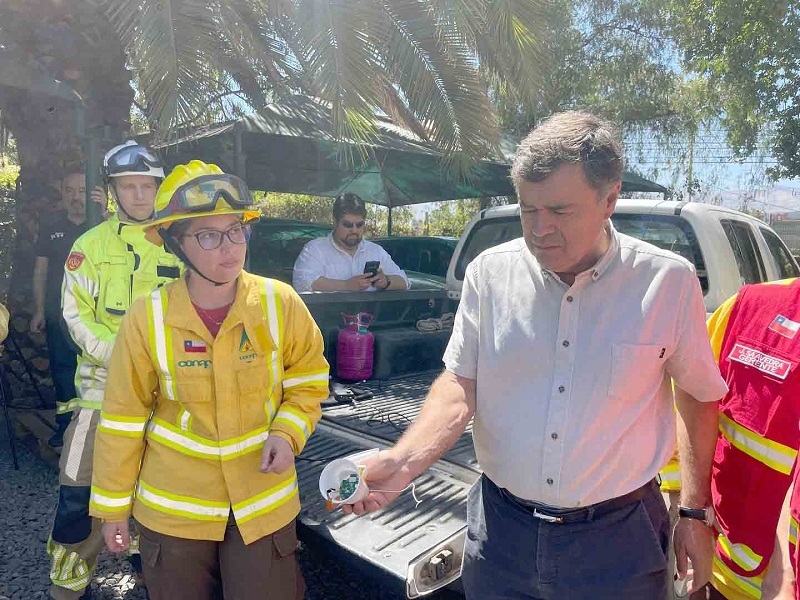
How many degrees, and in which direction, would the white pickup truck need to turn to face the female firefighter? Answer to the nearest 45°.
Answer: approximately 135° to its right

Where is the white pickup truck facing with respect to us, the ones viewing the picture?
facing away from the viewer and to the right of the viewer

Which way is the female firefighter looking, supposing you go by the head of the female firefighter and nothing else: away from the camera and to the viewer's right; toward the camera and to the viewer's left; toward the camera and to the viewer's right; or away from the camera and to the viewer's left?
toward the camera and to the viewer's right

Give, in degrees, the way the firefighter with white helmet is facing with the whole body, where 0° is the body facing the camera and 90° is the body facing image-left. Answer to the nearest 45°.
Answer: approximately 315°

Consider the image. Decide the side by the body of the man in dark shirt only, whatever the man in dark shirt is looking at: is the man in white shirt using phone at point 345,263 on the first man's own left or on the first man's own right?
on the first man's own left

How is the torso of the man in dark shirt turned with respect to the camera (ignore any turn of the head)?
toward the camera

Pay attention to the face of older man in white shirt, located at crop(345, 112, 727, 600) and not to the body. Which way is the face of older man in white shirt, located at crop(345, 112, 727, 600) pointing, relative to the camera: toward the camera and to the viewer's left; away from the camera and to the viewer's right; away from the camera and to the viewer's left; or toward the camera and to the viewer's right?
toward the camera and to the viewer's left

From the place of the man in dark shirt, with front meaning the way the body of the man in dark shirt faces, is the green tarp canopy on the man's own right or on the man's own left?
on the man's own left

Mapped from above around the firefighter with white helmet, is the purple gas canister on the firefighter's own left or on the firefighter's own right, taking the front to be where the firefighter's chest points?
on the firefighter's own left

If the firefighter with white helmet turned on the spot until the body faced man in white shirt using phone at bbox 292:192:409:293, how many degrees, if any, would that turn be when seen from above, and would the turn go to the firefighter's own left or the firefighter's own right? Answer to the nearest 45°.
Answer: approximately 90° to the firefighter's own left

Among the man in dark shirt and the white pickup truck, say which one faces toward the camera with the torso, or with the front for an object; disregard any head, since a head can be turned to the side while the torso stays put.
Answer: the man in dark shirt

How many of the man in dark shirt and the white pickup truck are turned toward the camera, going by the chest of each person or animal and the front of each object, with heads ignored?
1

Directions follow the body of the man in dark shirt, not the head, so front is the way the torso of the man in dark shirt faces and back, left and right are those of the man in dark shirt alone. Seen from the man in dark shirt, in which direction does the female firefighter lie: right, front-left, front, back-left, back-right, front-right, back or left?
front
